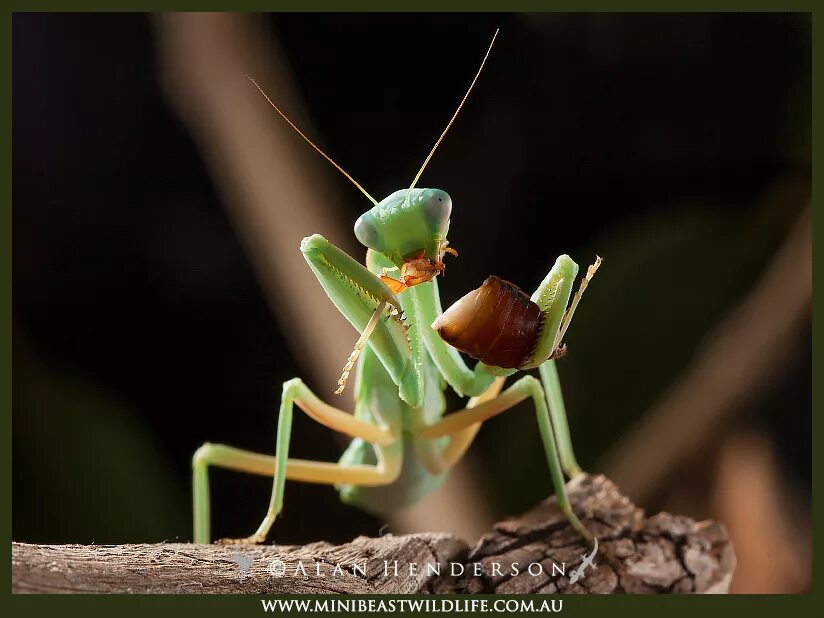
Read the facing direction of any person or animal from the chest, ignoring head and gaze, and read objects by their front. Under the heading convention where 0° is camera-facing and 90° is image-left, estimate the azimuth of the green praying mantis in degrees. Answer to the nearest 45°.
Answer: approximately 0°
